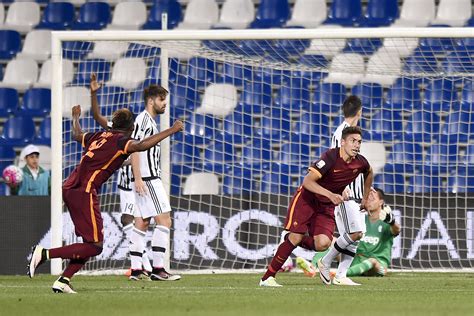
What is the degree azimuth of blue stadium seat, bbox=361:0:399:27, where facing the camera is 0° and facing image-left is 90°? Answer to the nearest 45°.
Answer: approximately 45°

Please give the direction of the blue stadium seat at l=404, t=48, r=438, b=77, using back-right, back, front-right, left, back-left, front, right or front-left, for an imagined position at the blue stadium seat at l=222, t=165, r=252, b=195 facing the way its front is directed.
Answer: left

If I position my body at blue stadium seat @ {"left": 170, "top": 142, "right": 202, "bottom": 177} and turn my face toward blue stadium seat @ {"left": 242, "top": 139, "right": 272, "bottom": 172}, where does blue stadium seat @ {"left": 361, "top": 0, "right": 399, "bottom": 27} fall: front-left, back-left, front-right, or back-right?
front-left

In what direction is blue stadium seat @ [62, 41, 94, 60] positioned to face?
toward the camera

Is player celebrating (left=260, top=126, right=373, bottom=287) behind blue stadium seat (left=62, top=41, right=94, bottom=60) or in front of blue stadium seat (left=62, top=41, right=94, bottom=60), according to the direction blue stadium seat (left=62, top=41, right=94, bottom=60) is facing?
in front

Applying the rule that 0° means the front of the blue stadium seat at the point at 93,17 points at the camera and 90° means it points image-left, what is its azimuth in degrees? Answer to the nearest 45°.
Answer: approximately 45°

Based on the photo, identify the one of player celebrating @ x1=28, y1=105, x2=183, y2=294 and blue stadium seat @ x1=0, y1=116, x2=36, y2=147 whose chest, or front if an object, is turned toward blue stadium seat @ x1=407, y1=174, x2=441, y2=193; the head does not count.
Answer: the player celebrating

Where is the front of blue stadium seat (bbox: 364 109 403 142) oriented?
toward the camera

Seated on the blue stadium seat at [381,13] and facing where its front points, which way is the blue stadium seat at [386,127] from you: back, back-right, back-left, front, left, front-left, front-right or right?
front-left

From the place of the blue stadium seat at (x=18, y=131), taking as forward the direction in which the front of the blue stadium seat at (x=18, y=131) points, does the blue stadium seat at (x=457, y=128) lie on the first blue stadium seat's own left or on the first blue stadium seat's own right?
on the first blue stadium seat's own left

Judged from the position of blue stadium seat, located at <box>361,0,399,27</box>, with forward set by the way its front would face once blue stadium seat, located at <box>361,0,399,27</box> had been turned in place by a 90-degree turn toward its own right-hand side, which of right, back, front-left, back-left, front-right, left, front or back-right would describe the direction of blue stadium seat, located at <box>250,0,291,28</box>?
front-left

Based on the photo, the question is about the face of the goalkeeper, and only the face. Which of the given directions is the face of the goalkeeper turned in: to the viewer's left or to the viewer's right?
to the viewer's left

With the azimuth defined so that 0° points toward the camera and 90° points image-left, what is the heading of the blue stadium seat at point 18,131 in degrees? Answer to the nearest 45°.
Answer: approximately 45°

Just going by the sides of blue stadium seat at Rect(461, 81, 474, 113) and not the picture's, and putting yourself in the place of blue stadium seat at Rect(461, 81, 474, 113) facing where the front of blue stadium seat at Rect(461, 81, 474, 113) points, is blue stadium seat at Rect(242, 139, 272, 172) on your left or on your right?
on your right

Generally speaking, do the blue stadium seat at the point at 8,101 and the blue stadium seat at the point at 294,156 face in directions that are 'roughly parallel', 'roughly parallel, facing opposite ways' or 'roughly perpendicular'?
roughly parallel

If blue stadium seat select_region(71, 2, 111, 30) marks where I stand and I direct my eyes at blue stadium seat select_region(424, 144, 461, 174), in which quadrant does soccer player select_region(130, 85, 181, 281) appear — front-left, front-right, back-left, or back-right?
front-right

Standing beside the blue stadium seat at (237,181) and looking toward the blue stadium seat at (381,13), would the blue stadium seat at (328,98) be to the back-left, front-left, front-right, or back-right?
front-right
